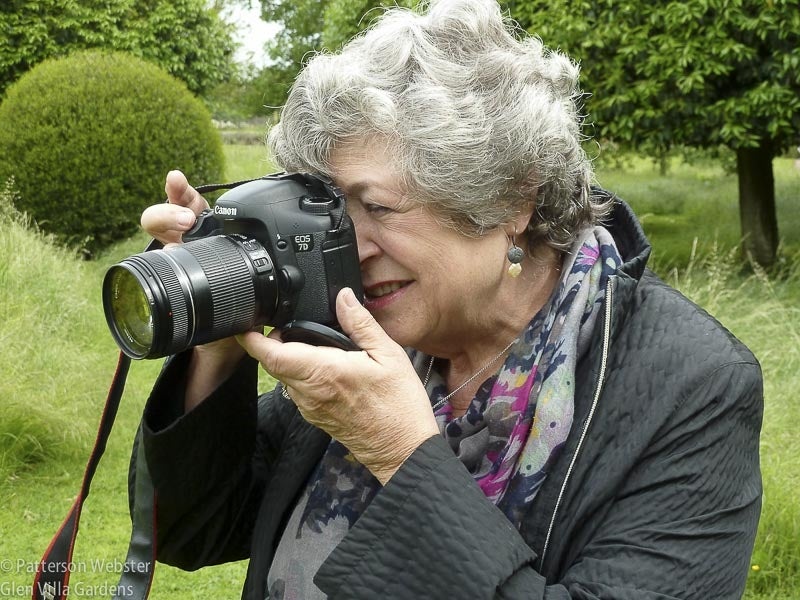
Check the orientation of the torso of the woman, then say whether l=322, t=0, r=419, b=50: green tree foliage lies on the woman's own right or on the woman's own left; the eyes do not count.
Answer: on the woman's own right

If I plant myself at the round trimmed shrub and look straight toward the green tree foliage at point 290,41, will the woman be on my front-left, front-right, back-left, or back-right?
back-right

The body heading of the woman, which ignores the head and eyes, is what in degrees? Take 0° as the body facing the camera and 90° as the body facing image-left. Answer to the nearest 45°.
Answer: approximately 45°
